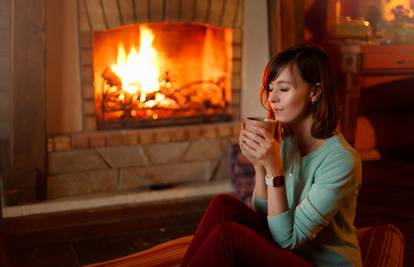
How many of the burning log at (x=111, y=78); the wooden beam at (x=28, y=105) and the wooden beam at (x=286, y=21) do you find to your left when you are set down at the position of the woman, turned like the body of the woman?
0

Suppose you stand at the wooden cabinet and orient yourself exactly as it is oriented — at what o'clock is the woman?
The woman is roughly at 12 o'clock from the wooden cabinet.

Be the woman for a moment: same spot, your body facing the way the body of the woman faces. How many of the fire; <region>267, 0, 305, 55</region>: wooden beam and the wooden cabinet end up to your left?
0

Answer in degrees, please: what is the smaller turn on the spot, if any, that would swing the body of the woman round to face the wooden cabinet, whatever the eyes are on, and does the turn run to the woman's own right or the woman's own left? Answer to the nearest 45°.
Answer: approximately 135° to the woman's own right

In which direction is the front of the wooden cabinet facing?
toward the camera

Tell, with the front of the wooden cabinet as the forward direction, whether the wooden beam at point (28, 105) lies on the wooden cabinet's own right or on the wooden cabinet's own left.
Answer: on the wooden cabinet's own right

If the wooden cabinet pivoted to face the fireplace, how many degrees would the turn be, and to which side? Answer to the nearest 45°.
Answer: approximately 90° to its right

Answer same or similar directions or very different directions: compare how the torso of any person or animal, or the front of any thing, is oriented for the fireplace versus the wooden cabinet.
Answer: same or similar directions

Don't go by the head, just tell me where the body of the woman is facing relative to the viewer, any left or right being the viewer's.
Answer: facing the viewer and to the left of the viewer

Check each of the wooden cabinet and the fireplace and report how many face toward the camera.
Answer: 2

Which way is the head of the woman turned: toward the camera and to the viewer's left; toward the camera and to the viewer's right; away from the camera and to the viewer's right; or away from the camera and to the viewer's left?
toward the camera and to the viewer's left

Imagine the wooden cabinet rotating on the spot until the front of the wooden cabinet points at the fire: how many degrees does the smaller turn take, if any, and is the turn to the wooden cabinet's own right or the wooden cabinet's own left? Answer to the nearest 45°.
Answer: approximately 90° to the wooden cabinet's own right
